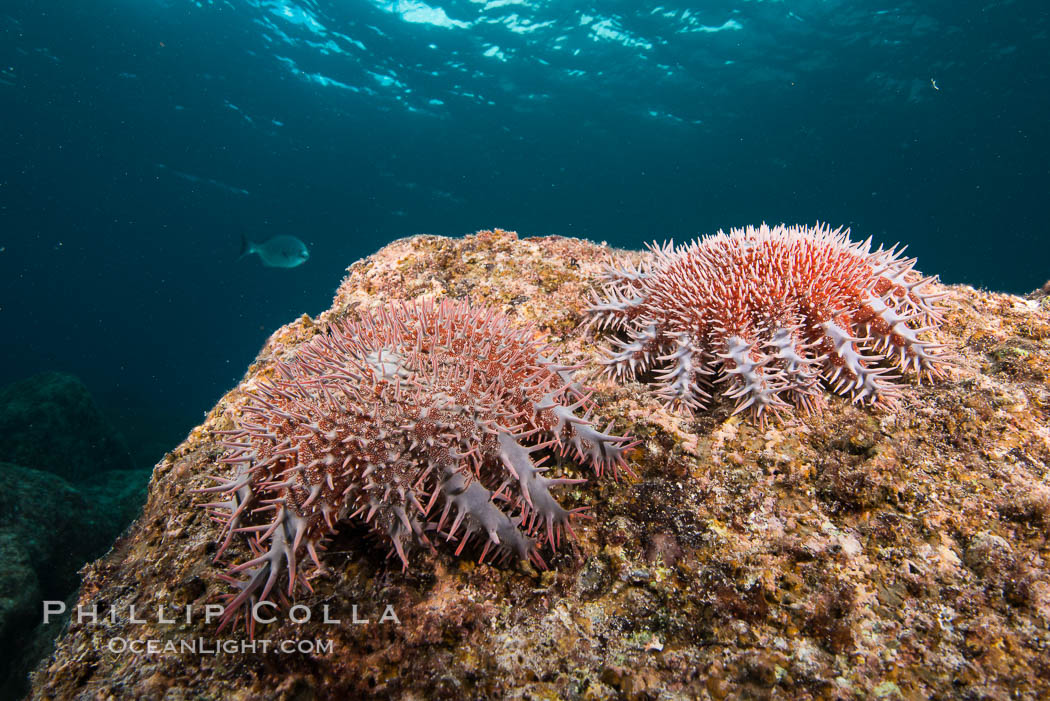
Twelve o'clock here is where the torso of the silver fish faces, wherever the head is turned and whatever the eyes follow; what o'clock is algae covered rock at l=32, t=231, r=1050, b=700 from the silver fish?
The algae covered rock is roughly at 3 o'clock from the silver fish.

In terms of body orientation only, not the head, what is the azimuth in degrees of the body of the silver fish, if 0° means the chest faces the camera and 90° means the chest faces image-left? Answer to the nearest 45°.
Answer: approximately 270°

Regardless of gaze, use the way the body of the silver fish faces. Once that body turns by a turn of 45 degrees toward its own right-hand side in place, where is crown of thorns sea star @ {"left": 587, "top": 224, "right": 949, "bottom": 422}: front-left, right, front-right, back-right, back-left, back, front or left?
front-right

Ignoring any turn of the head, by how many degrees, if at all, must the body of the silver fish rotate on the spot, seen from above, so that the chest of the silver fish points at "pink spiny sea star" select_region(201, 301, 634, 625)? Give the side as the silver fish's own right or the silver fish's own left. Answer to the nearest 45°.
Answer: approximately 90° to the silver fish's own right
